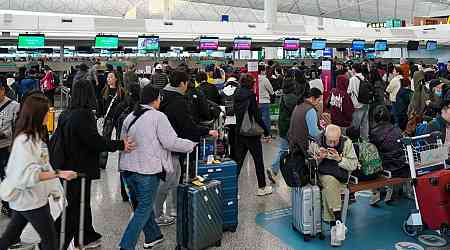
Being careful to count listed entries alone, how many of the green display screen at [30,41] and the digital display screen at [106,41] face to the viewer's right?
0

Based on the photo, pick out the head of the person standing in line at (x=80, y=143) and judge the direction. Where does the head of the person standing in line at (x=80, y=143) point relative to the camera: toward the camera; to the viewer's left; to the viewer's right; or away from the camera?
away from the camera

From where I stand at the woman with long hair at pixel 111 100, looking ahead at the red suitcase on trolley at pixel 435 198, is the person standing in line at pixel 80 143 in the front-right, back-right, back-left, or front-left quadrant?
front-right

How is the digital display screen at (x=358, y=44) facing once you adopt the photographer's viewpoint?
facing the viewer

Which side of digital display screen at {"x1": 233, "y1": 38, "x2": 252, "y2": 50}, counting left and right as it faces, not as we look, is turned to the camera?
front

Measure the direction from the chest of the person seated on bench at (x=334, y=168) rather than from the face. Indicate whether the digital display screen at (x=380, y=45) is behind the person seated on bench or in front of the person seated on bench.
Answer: behind

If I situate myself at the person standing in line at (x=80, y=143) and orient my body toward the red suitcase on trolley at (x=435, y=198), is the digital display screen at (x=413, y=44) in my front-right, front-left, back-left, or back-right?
front-left

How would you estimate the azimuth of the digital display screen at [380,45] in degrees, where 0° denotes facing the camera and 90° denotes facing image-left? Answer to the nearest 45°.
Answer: approximately 0°

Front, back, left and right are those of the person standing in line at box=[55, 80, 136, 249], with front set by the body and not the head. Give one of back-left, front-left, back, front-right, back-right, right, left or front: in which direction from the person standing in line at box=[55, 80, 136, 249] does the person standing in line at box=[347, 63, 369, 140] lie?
front

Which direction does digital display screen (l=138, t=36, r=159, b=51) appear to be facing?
toward the camera

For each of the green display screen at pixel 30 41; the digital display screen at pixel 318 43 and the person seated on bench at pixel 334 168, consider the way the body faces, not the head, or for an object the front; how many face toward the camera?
3

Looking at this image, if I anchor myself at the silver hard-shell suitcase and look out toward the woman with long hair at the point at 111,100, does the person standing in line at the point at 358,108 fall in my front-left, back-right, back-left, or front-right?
front-right

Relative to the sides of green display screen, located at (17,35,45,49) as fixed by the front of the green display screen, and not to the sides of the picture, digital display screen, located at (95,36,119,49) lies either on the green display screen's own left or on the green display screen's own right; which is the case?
on the green display screen's own left

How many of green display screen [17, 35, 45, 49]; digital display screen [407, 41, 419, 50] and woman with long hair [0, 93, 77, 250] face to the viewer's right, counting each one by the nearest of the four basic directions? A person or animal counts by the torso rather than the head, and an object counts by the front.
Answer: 1

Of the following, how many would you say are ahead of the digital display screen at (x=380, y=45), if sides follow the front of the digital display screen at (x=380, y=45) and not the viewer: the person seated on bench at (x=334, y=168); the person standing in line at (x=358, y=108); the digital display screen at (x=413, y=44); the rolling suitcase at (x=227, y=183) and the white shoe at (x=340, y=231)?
4

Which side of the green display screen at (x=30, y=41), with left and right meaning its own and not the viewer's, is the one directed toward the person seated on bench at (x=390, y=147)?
front

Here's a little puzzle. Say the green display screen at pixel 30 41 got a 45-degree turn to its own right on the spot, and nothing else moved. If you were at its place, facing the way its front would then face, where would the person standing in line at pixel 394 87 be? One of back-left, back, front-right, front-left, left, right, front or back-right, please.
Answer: left

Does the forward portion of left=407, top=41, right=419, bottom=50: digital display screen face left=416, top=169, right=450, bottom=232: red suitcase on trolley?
yes

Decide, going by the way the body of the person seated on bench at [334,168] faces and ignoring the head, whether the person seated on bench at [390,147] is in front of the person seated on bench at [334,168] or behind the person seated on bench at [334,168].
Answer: behind

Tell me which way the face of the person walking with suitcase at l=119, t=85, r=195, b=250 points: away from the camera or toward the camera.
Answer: away from the camera
